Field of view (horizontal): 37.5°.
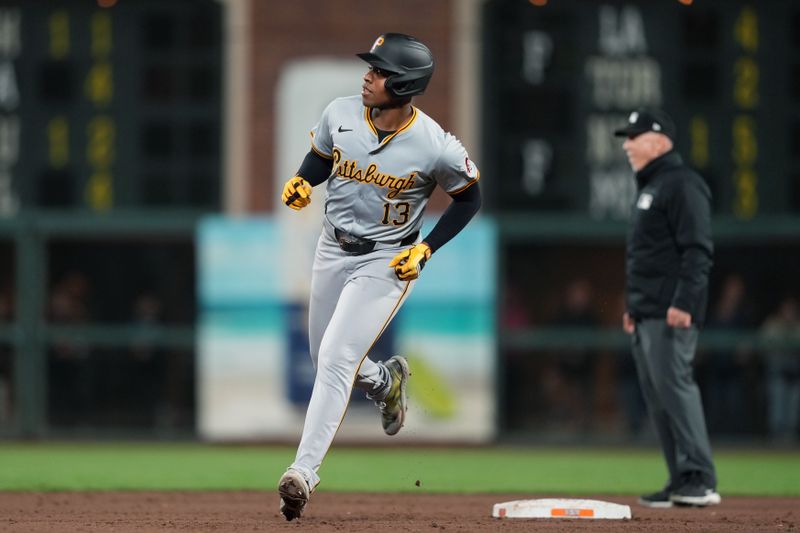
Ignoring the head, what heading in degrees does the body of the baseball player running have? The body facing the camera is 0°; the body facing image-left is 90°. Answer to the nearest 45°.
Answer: approximately 45°

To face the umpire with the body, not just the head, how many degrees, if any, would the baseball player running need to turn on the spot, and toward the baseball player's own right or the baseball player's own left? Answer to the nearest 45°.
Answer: approximately 180°

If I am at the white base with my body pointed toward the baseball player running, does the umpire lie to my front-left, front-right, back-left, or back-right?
back-right
